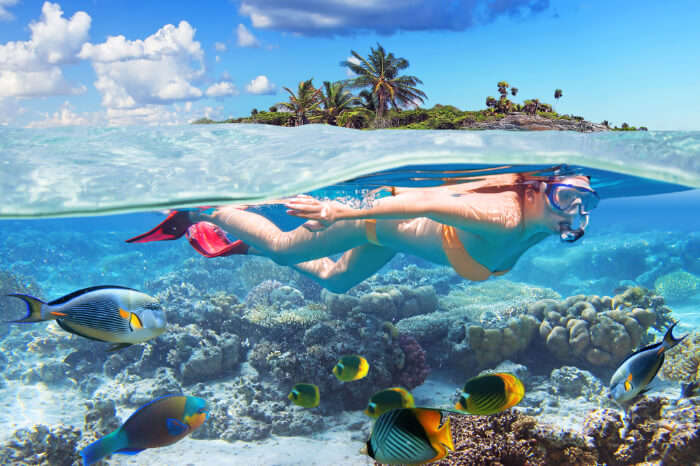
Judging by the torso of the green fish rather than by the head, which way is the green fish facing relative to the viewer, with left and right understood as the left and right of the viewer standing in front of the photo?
facing to the left of the viewer

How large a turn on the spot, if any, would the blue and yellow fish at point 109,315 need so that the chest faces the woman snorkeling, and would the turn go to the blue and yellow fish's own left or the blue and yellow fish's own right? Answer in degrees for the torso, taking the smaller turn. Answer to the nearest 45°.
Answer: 0° — it already faces them

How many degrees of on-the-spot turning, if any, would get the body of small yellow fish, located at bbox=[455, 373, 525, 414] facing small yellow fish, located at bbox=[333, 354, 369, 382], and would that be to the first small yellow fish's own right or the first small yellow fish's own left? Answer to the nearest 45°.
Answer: approximately 45° to the first small yellow fish's own right

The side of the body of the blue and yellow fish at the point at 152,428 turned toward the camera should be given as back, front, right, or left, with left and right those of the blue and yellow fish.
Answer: right
